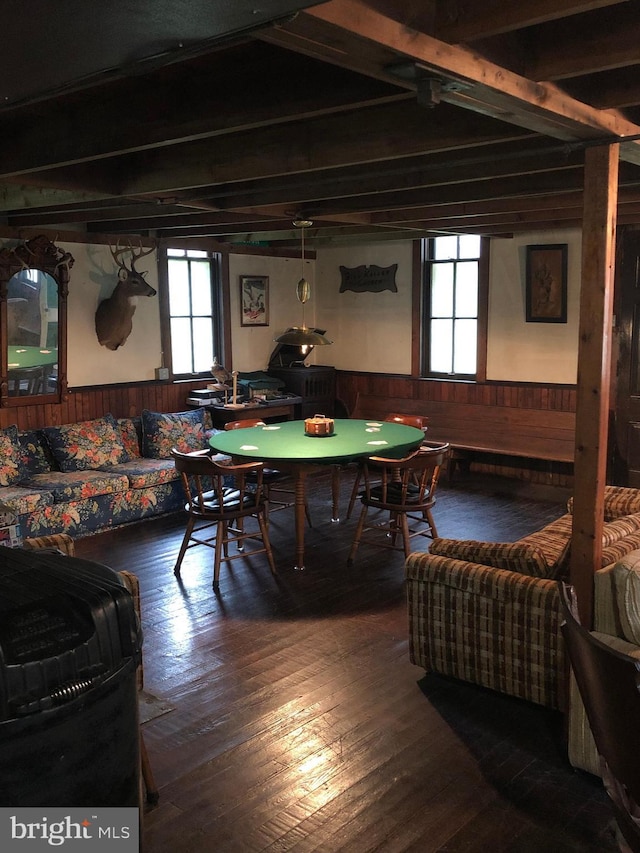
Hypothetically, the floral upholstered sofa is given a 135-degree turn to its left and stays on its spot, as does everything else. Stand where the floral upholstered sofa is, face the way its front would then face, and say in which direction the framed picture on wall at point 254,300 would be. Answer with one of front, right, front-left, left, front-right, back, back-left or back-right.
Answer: front-right

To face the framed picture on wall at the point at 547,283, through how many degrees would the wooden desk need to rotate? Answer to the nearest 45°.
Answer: approximately 45° to its left

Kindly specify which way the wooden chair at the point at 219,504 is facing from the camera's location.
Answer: facing away from the viewer and to the right of the viewer

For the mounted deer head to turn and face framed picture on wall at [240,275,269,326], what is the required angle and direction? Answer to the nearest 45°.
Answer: approximately 90° to its left

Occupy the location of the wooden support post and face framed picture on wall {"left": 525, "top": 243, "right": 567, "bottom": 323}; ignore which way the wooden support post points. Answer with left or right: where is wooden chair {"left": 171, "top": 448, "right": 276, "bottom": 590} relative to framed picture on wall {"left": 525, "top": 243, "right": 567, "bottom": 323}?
left

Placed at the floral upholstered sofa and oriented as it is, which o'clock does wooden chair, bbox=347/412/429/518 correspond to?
The wooden chair is roughly at 11 o'clock from the floral upholstered sofa.

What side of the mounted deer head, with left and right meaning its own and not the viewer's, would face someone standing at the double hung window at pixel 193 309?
left

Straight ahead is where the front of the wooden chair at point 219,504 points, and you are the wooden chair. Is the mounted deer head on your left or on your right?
on your left
